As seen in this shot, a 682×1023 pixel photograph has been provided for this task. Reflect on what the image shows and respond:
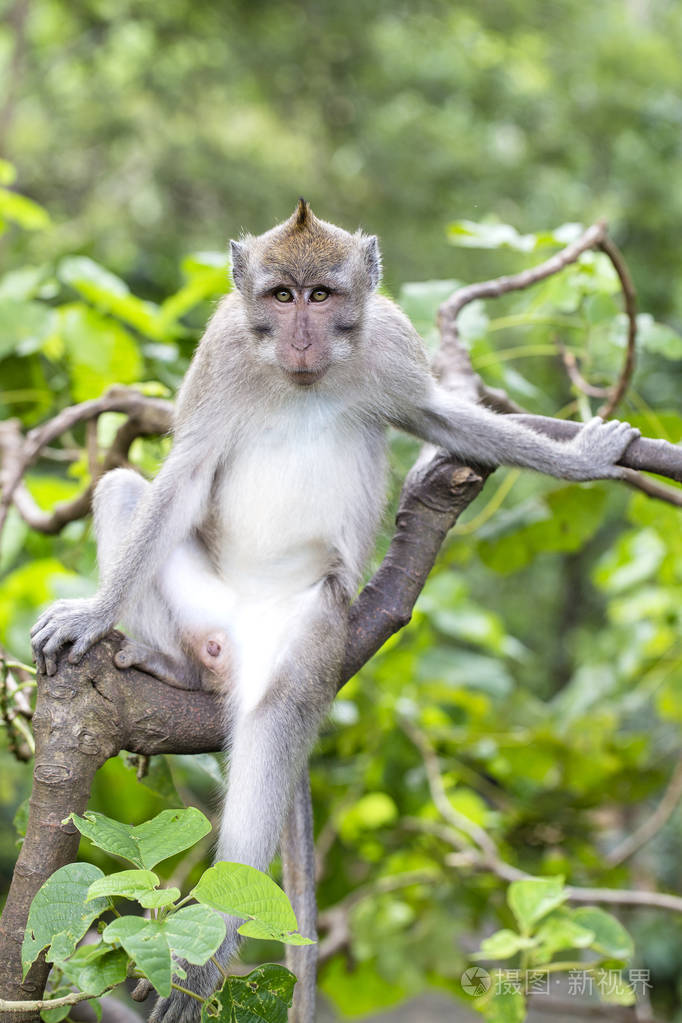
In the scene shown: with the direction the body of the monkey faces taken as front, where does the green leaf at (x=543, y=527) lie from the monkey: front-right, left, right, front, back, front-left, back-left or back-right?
back-left

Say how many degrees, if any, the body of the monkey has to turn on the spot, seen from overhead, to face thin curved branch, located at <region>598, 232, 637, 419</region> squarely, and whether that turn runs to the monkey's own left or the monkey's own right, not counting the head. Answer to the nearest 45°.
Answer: approximately 90° to the monkey's own left

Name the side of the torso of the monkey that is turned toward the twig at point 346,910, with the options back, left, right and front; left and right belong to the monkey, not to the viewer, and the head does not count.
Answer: back

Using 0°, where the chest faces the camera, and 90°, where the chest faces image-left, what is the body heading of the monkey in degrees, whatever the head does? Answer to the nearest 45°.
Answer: approximately 0°

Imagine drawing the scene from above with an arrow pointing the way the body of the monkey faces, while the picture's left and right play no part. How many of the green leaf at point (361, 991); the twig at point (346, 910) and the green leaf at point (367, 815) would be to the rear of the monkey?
3
